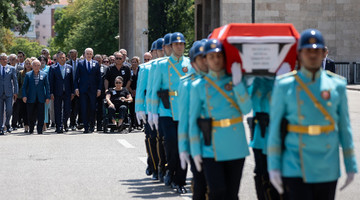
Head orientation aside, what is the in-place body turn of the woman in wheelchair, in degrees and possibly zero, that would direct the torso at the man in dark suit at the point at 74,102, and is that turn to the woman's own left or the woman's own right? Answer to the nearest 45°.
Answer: approximately 135° to the woman's own right

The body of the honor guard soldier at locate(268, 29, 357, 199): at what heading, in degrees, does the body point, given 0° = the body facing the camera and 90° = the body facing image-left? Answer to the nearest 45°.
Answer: approximately 0°

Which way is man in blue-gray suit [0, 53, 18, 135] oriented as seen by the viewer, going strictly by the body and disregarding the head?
toward the camera

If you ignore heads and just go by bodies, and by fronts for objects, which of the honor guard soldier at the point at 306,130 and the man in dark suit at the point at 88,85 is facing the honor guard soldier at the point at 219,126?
the man in dark suit

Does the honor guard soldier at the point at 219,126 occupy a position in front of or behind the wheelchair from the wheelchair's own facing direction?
in front

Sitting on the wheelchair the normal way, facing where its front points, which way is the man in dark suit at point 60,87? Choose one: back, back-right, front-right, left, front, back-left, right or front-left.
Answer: right

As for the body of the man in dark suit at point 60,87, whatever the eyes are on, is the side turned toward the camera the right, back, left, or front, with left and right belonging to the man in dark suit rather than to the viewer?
front

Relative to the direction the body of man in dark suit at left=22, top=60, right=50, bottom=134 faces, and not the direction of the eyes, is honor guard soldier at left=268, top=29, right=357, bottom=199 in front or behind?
in front

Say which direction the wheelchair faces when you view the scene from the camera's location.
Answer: facing the viewer

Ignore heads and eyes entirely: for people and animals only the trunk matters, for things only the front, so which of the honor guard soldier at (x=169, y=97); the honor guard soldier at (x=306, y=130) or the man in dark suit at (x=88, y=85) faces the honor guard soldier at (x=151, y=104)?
the man in dark suit

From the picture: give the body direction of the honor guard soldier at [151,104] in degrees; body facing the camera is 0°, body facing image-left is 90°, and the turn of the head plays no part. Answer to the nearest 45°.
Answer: approximately 315°

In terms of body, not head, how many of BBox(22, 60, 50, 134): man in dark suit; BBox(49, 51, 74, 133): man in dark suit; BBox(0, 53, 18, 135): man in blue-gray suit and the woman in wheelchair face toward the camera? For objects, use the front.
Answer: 4
